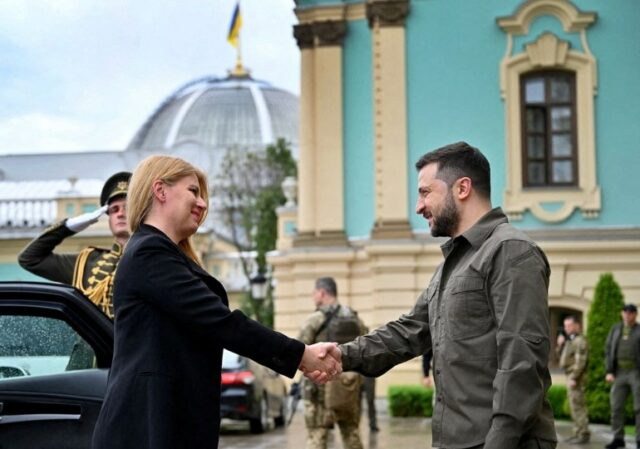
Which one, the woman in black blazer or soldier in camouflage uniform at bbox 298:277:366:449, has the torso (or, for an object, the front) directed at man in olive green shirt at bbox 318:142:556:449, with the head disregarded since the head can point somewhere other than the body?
the woman in black blazer

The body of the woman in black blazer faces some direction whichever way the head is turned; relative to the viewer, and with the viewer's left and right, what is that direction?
facing to the right of the viewer

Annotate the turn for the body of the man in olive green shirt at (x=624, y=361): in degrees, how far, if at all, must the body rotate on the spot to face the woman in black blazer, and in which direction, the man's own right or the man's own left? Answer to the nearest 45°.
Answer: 0° — they already face them

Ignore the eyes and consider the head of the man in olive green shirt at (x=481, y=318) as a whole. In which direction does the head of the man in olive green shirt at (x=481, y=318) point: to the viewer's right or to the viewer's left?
to the viewer's left

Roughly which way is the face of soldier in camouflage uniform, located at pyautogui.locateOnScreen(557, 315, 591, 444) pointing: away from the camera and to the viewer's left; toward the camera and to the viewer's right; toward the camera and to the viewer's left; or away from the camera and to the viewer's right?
toward the camera and to the viewer's left

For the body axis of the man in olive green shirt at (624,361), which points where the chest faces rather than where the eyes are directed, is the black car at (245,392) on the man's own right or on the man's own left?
on the man's own right

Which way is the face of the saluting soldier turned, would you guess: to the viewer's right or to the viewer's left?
to the viewer's right
